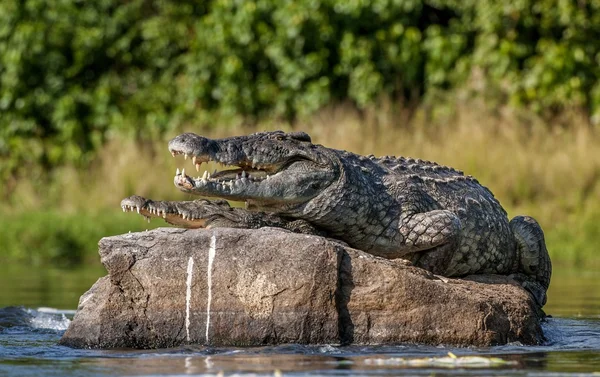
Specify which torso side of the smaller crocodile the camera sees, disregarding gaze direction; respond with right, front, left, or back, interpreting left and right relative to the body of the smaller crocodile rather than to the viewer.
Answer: left

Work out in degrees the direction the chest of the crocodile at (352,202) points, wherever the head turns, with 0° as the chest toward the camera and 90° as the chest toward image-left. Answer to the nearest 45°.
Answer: approximately 90°
